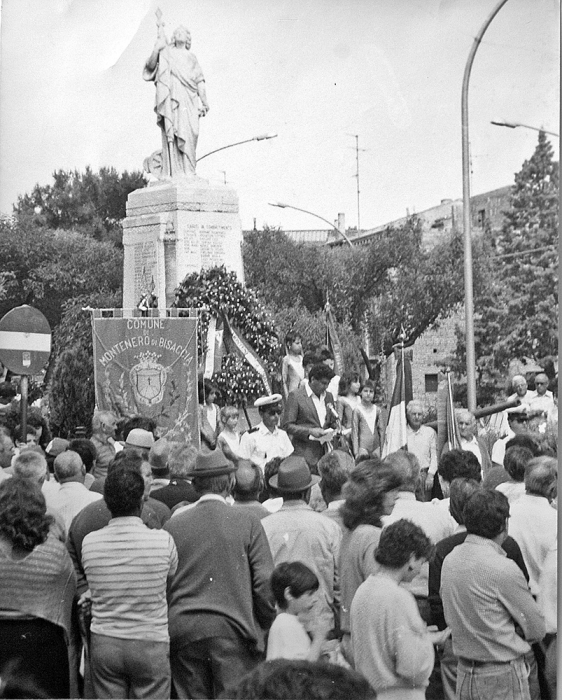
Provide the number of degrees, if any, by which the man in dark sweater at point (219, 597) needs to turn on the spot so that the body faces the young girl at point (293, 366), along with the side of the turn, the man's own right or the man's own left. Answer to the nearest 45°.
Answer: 0° — they already face them

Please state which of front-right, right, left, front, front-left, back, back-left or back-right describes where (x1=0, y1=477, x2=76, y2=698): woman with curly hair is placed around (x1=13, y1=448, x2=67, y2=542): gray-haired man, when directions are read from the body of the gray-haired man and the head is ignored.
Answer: back

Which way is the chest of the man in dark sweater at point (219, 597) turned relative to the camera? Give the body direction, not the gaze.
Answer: away from the camera

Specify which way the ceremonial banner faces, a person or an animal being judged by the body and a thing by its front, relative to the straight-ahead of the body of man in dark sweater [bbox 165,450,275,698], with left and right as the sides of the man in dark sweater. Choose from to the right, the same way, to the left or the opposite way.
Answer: the opposite way

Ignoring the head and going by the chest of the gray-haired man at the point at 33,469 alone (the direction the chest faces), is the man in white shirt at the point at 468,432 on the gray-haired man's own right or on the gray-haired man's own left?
on the gray-haired man's own right

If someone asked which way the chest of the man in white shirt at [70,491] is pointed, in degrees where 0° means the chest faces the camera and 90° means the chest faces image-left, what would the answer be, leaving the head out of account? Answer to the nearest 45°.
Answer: approximately 180°

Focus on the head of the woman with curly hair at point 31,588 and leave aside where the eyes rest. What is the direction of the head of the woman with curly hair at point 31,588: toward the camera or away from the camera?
away from the camera

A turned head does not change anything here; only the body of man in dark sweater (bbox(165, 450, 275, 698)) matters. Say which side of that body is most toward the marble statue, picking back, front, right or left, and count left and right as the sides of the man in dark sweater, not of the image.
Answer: front

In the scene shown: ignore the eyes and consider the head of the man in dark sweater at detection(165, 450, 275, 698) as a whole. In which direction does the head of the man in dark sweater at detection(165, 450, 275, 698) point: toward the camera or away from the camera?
away from the camera

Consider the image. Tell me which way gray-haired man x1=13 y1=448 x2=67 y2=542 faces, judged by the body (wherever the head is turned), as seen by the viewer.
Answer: away from the camera

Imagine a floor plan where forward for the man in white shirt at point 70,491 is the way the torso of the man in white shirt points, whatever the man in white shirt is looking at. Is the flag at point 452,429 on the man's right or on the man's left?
on the man's right

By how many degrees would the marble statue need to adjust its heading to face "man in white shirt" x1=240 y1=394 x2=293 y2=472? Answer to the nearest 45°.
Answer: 0° — it already faces them

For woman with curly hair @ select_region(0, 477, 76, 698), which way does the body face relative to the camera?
away from the camera

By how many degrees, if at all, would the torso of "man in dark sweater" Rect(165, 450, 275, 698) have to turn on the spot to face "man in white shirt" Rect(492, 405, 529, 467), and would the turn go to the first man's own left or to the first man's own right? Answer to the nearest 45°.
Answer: approximately 45° to the first man's own right

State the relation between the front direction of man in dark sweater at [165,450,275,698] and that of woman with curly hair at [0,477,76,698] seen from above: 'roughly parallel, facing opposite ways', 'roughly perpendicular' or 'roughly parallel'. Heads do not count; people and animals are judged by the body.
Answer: roughly parallel

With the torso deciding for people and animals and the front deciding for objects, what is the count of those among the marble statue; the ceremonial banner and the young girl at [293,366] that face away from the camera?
0

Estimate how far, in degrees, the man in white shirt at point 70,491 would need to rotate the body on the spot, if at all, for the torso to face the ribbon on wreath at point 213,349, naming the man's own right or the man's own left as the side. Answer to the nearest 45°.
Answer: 0° — they already face it

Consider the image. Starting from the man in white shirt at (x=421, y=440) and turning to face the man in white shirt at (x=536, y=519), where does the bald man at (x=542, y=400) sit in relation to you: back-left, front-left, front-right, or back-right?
back-left

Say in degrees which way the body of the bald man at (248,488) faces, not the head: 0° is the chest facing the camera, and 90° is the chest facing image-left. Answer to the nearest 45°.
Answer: approximately 180°

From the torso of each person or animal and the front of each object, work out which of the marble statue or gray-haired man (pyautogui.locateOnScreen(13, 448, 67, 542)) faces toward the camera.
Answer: the marble statue

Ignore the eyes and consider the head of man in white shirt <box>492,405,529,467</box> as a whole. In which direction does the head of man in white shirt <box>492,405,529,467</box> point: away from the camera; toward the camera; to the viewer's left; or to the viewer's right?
toward the camera

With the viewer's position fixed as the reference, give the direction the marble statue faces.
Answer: facing the viewer
